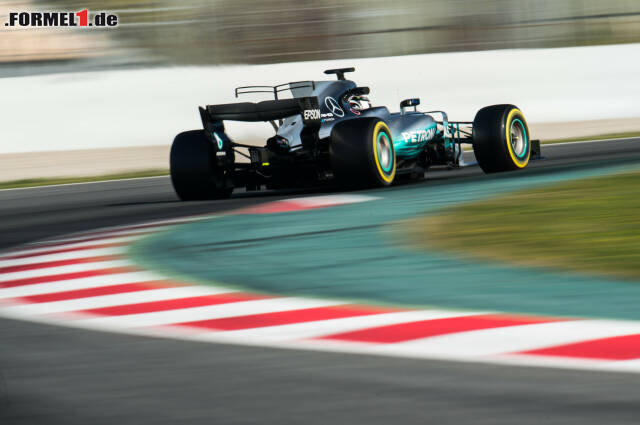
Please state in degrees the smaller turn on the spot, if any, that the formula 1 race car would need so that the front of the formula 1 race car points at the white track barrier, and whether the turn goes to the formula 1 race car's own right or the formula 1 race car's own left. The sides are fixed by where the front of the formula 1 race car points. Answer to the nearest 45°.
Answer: approximately 45° to the formula 1 race car's own left

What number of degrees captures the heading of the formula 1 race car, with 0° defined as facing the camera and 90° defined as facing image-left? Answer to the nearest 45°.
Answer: approximately 225°
